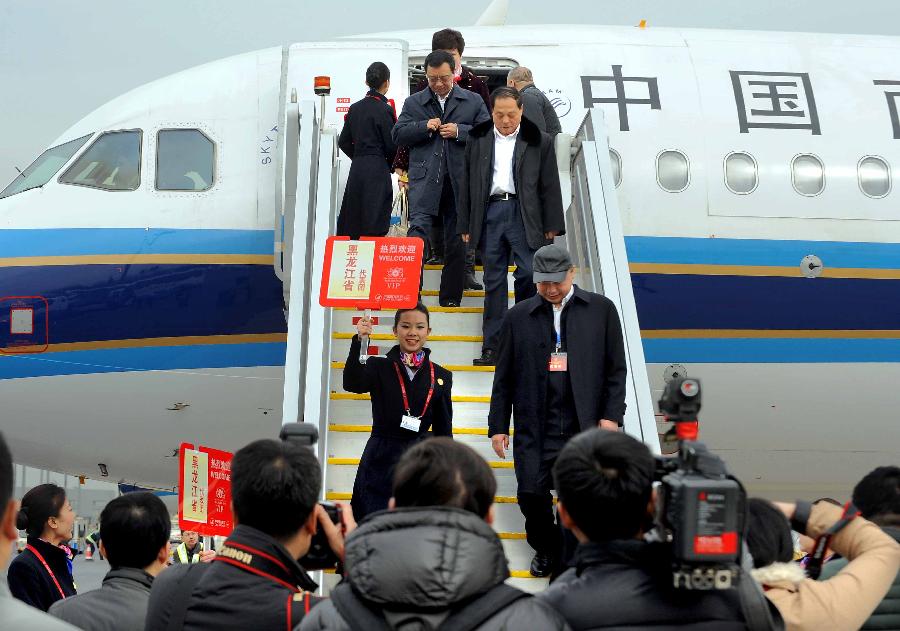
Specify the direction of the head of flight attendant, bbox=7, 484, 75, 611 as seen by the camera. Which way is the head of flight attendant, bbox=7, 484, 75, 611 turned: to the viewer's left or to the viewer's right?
to the viewer's right

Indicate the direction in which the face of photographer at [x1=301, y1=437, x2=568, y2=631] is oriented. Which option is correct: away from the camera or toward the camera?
away from the camera

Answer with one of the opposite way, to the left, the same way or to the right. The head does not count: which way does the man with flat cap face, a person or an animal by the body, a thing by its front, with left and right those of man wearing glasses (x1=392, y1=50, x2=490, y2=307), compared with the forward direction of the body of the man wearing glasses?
the same way

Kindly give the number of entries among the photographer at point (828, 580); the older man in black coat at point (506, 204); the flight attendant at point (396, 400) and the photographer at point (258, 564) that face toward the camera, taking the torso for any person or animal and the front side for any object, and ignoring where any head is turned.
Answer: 2

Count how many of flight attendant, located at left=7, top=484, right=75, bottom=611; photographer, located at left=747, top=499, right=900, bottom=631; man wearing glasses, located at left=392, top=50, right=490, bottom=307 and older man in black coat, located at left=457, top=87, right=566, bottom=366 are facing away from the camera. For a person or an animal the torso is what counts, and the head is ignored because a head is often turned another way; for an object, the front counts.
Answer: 1

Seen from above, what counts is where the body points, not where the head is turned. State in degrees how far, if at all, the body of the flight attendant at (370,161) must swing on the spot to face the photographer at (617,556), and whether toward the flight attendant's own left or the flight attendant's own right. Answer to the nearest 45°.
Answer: approximately 135° to the flight attendant's own right

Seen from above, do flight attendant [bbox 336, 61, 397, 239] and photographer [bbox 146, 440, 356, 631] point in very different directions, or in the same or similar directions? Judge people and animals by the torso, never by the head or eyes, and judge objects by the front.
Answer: same or similar directions

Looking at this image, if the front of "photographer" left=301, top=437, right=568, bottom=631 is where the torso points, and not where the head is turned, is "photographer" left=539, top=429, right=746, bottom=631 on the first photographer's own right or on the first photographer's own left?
on the first photographer's own right

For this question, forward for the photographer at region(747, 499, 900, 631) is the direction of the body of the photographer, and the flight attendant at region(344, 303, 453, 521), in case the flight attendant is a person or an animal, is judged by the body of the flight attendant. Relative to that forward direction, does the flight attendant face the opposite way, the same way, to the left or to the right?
the opposite way

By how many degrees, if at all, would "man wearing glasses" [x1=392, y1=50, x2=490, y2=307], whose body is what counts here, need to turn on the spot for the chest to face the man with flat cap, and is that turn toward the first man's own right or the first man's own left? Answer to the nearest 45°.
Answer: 0° — they already face them

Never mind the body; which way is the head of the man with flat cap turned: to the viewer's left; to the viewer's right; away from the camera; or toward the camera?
toward the camera

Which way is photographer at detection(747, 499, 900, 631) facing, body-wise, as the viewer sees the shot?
away from the camera

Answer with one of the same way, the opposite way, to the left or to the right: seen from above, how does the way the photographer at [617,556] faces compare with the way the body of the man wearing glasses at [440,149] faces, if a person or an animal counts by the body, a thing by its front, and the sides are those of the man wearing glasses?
the opposite way

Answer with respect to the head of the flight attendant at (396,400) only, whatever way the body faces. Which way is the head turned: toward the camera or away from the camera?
toward the camera

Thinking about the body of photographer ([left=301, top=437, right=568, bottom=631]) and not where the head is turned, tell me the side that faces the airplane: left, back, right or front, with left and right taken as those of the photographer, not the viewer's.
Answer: front

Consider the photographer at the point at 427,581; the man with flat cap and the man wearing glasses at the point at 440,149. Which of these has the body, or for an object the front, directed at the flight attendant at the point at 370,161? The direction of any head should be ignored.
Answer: the photographer

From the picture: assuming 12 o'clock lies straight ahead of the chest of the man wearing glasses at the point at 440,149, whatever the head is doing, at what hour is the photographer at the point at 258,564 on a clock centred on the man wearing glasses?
The photographer is roughly at 12 o'clock from the man wearing glasses.

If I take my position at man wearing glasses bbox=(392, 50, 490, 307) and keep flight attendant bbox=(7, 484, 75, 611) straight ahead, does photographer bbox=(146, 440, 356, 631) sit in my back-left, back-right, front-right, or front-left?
front-left

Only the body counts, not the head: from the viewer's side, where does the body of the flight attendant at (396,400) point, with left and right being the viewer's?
facing the viewer

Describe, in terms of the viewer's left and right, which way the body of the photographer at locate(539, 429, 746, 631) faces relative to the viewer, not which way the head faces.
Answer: facing away from the viewer

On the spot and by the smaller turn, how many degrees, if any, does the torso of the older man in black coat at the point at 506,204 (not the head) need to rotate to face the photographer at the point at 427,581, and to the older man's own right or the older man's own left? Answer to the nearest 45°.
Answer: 0° — they already face them
